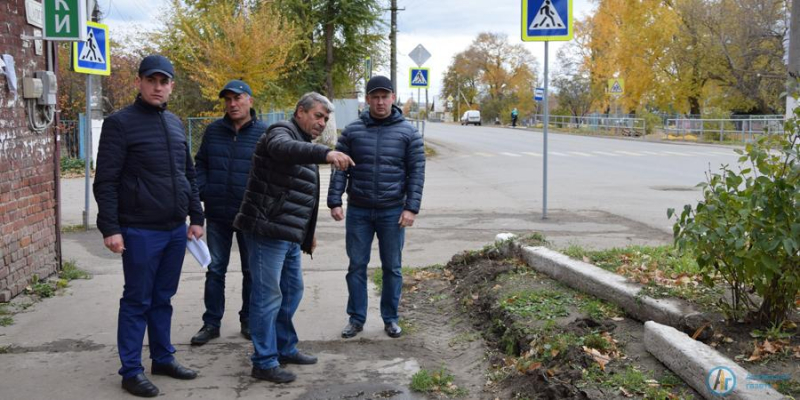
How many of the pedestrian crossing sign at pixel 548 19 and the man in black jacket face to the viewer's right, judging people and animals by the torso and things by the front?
1

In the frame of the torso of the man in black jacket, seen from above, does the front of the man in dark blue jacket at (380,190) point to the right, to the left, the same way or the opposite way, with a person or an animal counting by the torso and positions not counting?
to the right

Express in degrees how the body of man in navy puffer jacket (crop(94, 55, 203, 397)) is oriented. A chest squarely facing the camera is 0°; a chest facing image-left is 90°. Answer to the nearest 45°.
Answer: approximately 315°

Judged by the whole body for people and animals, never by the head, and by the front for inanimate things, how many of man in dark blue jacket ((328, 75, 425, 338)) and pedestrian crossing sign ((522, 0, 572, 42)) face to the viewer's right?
0

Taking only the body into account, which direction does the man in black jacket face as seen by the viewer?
to the viewer's right

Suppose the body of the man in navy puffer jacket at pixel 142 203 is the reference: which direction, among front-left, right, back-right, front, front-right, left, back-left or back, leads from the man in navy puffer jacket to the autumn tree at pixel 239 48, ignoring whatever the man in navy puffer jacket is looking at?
back-left

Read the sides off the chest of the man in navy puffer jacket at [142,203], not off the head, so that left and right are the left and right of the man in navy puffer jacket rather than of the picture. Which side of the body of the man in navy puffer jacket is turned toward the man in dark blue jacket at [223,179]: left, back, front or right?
left

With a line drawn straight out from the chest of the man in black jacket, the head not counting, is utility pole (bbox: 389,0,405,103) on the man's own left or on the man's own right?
on the man's own left

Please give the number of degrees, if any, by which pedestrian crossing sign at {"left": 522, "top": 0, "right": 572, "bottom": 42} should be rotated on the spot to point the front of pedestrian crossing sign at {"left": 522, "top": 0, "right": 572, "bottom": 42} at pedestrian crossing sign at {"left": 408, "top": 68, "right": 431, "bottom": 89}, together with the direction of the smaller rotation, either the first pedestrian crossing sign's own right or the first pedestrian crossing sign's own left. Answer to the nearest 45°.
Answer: approximately 180°

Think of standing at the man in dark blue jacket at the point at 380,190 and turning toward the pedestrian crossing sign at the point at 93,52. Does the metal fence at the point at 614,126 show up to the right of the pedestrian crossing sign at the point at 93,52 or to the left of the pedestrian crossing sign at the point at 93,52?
right

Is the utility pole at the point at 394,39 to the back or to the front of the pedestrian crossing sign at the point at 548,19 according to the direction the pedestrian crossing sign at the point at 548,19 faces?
to the back

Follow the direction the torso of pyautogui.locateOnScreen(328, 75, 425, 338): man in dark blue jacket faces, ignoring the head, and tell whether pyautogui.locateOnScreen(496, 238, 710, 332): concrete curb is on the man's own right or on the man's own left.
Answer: on the man's own left
